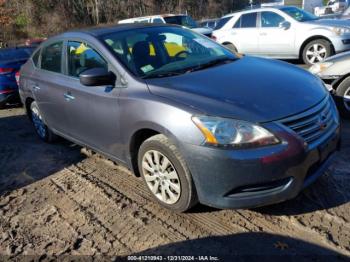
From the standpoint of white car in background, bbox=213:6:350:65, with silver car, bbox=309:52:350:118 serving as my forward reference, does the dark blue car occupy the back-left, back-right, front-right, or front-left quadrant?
front-right

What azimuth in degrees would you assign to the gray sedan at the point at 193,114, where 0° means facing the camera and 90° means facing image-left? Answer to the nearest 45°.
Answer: approximately 315°

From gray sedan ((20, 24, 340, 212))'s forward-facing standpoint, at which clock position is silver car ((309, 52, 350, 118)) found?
silver car ((309, 52, 350, 118)) is roughly at 9 o'clock from gray sedan ((20, 24, 340, 212)).

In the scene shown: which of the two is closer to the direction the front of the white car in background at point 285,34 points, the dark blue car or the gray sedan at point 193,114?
the gray sedan

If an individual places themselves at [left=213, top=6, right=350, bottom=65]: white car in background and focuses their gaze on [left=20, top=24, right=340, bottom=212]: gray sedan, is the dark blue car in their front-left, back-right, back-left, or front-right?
front-right

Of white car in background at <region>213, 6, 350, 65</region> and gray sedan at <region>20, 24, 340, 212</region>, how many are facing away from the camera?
0

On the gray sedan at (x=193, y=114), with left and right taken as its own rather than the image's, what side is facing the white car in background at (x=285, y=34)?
left

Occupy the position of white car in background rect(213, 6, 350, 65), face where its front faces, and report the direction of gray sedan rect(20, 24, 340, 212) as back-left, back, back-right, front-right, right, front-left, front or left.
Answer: front-right

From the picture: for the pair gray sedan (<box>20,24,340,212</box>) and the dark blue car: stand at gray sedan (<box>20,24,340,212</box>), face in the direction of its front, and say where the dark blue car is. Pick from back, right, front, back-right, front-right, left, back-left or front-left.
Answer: back

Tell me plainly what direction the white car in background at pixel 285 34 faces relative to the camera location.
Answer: facing the viewer and to the right of the viewer

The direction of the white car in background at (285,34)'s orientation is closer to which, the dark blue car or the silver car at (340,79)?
the silver car
